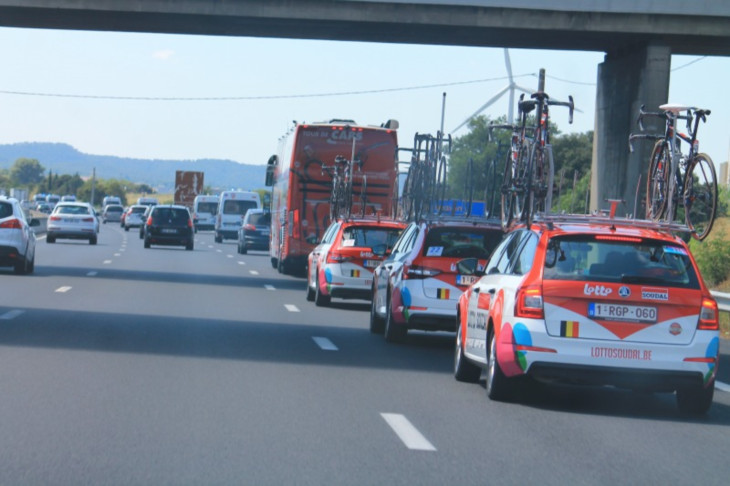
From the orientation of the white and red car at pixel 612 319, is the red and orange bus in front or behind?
in front

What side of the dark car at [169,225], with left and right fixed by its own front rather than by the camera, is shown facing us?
back

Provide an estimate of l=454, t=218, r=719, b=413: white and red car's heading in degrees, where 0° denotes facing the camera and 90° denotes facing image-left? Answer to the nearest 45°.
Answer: approximately 135°

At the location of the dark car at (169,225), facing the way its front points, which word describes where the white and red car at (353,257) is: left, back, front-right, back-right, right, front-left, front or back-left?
back

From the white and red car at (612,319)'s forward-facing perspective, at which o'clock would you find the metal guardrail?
The metal guardrail is roughly at 2 o'clock from the white and red car.

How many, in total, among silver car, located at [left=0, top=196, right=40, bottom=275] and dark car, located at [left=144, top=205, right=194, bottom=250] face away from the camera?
2

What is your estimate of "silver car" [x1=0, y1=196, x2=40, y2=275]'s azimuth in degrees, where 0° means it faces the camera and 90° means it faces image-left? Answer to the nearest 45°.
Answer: approximately 180°

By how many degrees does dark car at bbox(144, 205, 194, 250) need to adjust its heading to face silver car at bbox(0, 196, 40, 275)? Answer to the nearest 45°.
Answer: approximately 180°

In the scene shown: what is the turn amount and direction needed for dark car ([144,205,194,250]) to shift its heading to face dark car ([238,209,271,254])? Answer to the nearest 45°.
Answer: approximately 90° to its right
